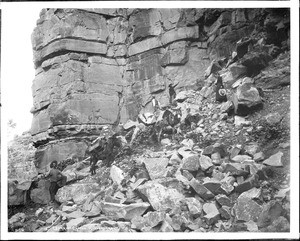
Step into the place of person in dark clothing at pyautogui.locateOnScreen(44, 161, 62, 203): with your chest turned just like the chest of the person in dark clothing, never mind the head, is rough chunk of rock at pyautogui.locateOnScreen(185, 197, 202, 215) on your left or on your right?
on your left

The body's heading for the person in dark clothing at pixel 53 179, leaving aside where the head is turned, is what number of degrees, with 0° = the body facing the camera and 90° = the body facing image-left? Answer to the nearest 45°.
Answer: approximately 45°

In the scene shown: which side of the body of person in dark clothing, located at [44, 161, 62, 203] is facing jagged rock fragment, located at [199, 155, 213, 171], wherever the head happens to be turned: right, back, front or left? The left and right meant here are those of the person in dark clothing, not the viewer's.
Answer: left

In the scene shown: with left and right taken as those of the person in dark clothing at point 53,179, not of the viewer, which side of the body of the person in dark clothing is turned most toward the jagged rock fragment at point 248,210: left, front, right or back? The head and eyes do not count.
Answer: left

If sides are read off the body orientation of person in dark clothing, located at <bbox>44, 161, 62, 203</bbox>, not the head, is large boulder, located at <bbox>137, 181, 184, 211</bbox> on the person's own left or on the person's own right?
on the person's own left

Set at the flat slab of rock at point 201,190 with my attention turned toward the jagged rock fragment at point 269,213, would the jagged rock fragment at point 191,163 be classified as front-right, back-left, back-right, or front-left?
back-left

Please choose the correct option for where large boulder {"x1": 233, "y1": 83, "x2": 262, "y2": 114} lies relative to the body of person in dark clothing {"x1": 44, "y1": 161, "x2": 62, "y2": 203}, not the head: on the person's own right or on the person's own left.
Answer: on the person's own left

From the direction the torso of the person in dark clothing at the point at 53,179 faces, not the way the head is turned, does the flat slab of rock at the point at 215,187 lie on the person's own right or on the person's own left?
on the person's own left

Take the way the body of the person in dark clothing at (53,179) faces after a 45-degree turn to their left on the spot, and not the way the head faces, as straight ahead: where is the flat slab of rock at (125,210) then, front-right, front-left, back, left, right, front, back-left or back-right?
front-left
